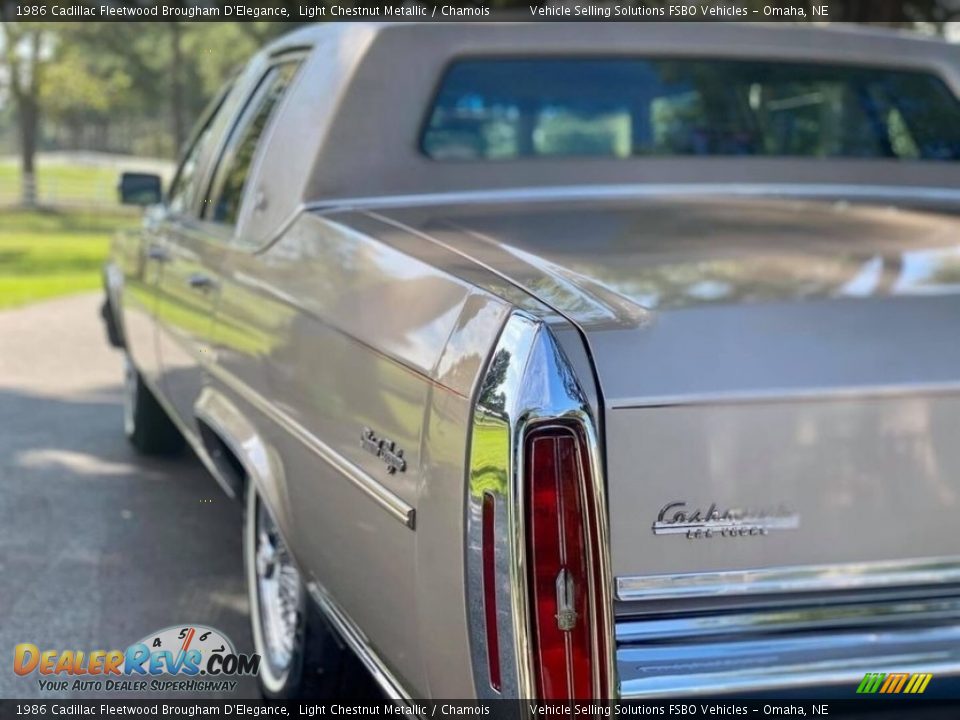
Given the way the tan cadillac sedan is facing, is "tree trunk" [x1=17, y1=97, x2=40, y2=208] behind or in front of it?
in front

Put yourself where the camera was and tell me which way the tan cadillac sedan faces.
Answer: facing away from the viewer and to the left of the viewer
